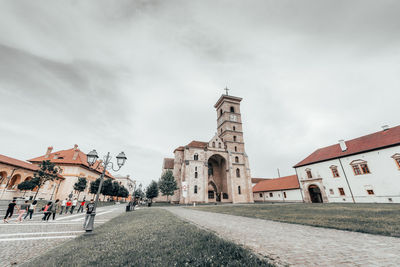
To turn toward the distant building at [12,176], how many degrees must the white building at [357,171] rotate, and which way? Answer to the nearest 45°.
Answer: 0° — it already faces it

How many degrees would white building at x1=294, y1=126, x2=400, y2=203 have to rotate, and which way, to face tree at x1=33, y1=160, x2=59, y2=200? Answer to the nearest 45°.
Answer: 0° — it already faces it

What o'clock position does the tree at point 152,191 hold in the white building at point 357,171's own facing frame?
The tree is roughly at 1 o'clock from the white building.

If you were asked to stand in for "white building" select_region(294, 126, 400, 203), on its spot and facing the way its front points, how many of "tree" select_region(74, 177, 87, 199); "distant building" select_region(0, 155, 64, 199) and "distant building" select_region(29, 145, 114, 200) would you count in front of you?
3

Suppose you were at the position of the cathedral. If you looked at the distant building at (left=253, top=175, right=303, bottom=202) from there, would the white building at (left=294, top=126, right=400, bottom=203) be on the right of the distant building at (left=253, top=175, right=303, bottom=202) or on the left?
right

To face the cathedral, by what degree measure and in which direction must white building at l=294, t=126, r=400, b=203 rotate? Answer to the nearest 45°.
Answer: approximately 45° to its right

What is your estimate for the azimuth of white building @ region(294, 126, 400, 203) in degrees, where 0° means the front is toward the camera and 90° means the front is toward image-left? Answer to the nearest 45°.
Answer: approximately 45°

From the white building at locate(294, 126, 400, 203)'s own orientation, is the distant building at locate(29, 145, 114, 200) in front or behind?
in front

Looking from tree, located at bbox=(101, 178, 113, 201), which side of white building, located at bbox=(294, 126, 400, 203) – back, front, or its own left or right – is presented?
front

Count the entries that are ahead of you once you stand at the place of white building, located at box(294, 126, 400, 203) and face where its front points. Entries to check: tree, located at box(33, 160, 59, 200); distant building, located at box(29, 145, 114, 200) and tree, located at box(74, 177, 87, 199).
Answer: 3
